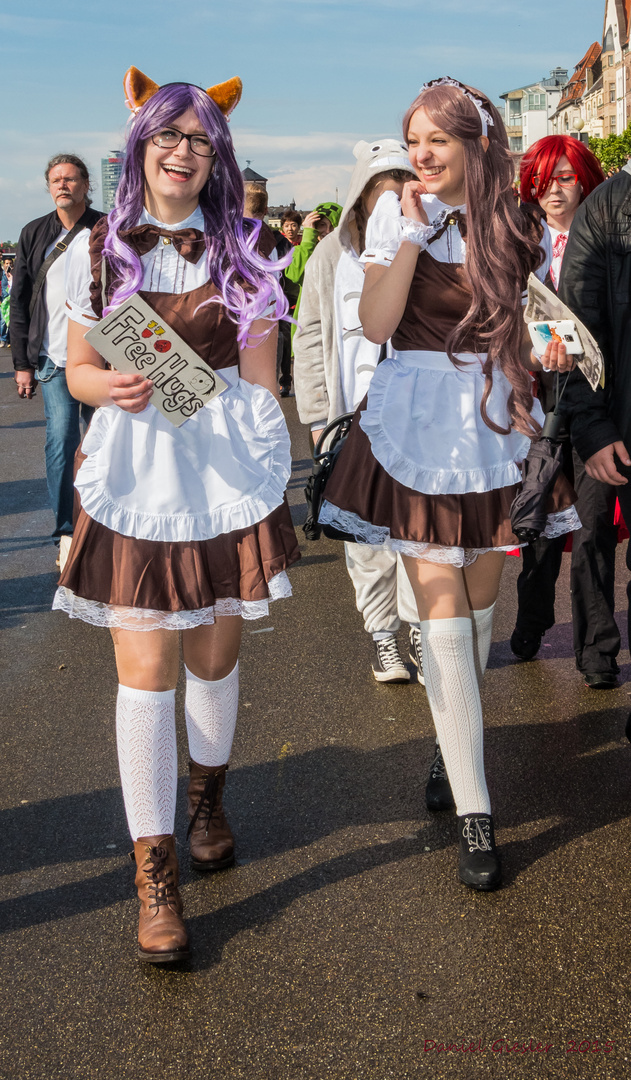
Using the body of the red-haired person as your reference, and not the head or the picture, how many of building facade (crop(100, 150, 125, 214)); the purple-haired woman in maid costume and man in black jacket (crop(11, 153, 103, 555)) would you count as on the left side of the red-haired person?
0

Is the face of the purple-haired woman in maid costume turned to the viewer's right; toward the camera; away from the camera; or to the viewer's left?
toward the camera

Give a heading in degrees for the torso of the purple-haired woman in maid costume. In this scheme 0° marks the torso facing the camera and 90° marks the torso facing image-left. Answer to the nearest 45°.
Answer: approximately 0°

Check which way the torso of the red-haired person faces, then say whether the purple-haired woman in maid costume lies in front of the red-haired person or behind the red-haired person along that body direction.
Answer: in front

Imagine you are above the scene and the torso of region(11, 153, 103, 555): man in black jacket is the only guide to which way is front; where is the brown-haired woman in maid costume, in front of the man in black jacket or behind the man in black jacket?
in front

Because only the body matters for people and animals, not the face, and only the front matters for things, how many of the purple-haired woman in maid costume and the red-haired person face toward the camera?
2

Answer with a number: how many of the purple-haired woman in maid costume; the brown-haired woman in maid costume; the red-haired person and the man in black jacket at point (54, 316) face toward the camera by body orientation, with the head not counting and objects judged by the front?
4

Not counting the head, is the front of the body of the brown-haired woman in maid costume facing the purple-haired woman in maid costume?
no

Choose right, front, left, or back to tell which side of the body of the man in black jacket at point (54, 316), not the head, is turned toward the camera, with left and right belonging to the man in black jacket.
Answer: front

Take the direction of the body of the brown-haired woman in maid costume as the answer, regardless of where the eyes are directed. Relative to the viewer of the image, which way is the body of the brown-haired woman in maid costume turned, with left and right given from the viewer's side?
facing the viewer

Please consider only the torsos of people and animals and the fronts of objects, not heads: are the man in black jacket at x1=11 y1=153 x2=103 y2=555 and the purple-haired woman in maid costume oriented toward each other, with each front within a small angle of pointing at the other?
no

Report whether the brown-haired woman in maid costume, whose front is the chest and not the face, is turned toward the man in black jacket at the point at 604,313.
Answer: no
